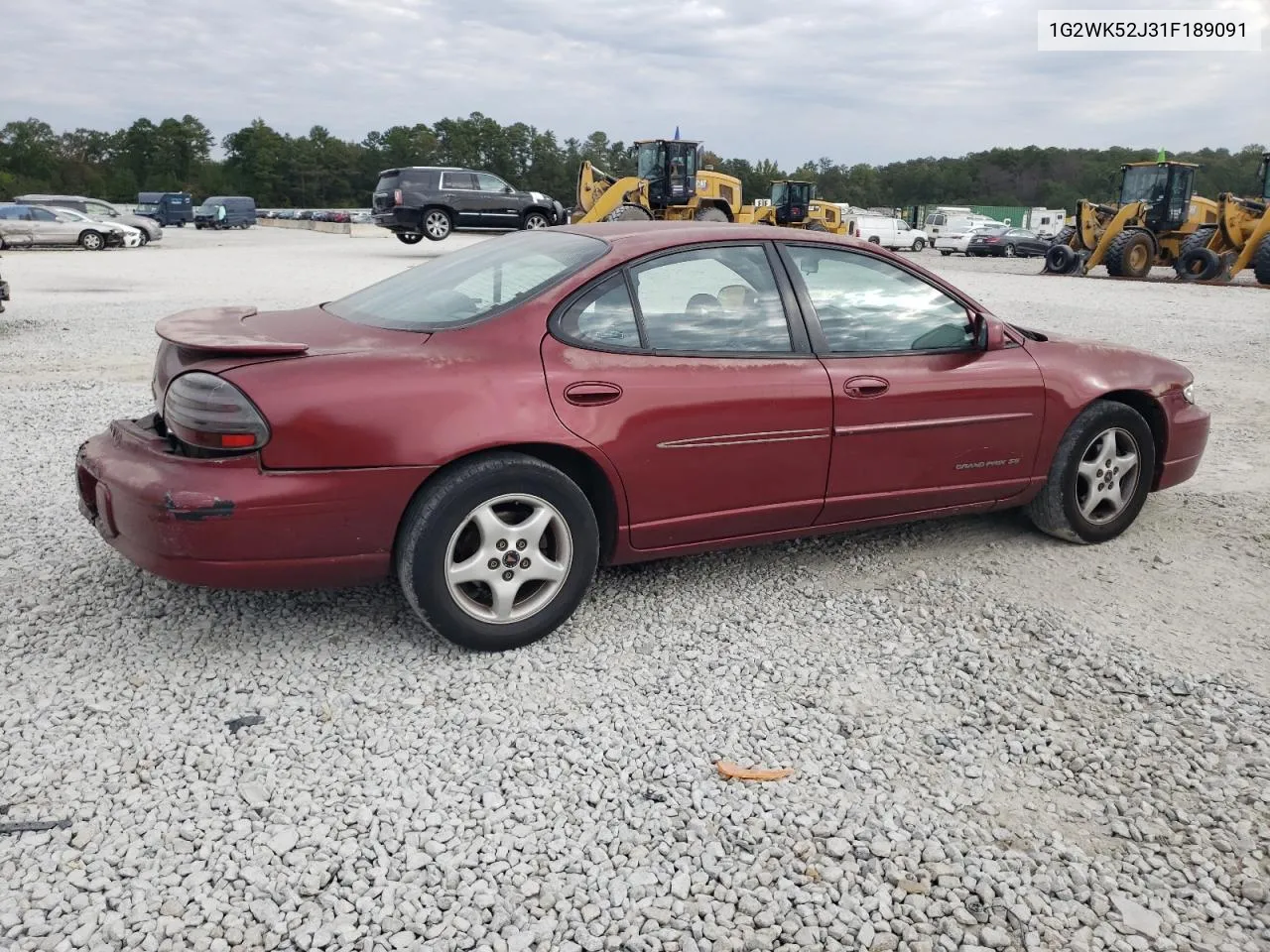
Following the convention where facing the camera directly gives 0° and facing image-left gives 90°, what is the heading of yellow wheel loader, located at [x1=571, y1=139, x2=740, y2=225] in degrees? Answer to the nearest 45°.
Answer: approximately 90°

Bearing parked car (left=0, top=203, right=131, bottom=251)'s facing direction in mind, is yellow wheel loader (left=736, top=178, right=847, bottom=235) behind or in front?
in front

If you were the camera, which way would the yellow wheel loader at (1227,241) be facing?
facing the viewer and to the left of the viewer

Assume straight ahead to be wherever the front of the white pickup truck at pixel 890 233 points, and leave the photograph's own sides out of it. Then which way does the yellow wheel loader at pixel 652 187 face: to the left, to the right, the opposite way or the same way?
the opposite way

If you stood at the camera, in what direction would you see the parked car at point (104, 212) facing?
facing to the right of the viewer

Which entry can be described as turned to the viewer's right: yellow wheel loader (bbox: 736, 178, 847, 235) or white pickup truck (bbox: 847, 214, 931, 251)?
the white pickup truck

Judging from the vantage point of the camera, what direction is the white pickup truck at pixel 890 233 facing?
facing to the right of the viewer

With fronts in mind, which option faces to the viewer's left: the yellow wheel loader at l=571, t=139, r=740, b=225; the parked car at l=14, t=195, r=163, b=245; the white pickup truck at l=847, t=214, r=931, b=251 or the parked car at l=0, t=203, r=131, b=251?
the yellow wheel loader

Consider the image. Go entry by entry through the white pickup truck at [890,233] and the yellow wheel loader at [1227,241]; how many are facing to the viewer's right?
1

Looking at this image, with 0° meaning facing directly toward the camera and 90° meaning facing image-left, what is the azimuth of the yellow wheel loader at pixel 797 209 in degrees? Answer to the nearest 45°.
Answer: approximately 90°

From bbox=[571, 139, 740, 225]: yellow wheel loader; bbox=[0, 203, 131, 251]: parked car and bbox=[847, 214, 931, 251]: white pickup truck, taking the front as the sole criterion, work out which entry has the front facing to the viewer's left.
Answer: the yellow wheel loader
